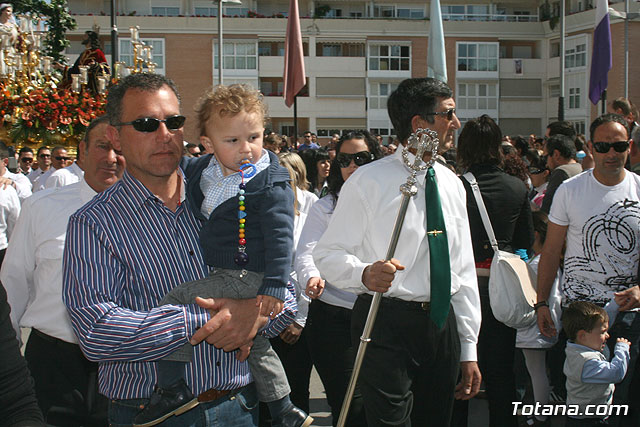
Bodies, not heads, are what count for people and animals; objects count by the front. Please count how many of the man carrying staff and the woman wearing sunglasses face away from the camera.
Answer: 0

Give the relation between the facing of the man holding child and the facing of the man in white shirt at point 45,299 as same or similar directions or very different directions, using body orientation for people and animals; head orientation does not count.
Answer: same or similar directions

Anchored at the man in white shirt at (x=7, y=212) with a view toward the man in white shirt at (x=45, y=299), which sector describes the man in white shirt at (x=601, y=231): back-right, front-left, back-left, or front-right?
front-left

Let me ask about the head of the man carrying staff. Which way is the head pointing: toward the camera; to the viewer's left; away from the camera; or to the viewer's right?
to the viewer's right

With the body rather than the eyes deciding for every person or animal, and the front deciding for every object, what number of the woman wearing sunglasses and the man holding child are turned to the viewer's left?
0

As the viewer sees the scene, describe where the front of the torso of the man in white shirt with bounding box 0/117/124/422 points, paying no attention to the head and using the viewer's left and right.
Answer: facing the viewer and to the right of the viewer

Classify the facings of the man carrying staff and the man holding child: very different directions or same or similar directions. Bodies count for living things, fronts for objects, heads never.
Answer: same or similar directions

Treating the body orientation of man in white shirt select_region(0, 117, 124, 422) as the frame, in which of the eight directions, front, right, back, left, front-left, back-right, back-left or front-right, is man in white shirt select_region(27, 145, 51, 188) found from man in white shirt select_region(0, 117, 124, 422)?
back-left

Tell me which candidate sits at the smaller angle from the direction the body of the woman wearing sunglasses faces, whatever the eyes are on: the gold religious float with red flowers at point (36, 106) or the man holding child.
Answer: the man holding child

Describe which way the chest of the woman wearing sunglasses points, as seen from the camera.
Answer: toward the camera

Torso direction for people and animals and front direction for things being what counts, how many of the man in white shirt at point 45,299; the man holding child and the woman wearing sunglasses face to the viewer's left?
0

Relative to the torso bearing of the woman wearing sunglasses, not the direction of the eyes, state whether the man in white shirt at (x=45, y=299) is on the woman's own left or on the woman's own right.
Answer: on the woman's own right

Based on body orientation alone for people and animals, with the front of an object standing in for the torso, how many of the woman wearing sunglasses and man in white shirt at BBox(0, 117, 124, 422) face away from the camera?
0

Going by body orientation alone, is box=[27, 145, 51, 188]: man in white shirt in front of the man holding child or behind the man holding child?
behind

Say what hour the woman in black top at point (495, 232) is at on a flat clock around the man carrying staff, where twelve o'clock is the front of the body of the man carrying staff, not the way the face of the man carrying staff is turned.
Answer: The woman in black top is roughly at 8 o'clock from the man carrying staff.
